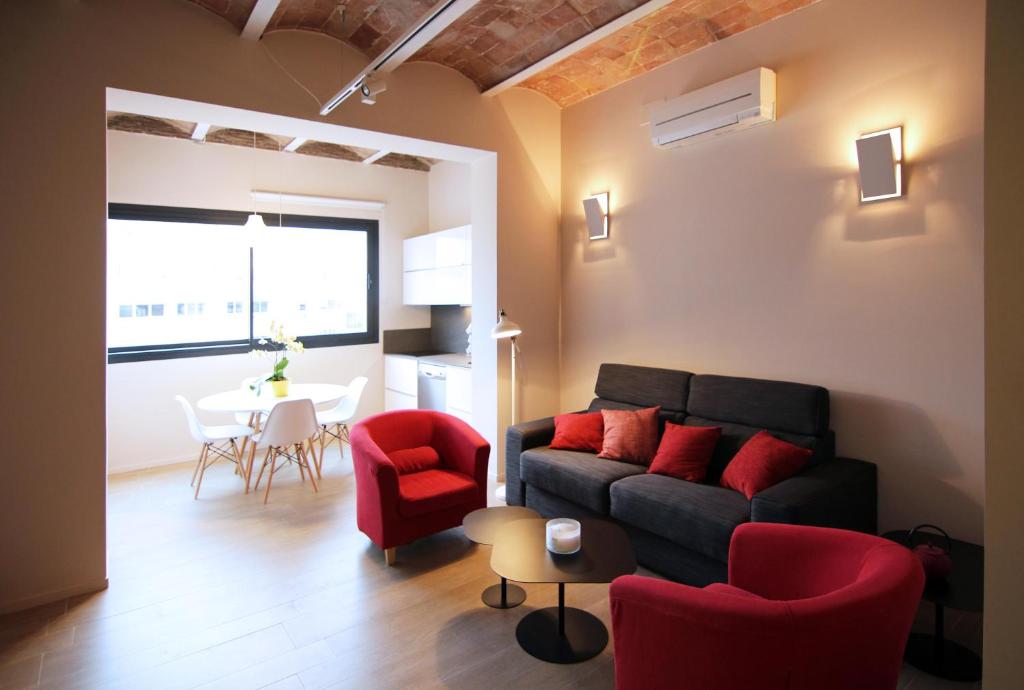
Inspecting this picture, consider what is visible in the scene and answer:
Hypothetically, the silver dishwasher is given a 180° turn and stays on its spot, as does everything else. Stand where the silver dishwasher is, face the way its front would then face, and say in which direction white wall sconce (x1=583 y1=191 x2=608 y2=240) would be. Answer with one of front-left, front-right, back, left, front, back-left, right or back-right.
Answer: right

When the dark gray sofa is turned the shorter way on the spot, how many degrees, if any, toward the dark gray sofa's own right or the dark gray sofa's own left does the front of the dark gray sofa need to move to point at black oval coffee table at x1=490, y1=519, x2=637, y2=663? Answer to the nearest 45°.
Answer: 0° — it already faces it

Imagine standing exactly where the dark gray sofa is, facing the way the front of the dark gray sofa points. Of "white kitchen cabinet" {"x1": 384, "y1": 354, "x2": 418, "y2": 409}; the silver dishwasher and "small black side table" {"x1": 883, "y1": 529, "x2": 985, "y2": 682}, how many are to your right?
2

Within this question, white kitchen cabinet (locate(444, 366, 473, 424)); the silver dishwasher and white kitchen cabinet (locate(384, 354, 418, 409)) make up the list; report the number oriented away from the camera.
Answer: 0

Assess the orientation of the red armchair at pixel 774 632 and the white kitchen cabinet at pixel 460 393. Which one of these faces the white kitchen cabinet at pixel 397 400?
the red armchair

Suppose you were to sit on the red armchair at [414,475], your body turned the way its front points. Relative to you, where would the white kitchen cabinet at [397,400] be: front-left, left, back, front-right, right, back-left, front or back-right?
back-left

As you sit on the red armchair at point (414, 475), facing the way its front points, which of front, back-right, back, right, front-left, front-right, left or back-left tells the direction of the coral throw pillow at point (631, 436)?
front-left

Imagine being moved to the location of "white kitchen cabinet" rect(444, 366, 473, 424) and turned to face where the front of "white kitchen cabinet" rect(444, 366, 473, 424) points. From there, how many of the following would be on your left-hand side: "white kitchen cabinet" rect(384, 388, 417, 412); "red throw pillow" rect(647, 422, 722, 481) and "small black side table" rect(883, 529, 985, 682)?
2

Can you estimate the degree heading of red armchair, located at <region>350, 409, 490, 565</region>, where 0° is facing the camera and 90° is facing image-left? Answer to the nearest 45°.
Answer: approximately 315°

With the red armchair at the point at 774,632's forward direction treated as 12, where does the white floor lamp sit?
The white floor lamp is roughly at 12 o'clock from the red armchair.

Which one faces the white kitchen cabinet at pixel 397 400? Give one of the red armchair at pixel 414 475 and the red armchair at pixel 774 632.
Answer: the red armchair at pixel 774 632

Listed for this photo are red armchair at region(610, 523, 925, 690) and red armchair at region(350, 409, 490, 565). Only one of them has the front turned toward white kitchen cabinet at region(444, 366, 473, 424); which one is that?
red armchair at region(610, 523, 925, 690)

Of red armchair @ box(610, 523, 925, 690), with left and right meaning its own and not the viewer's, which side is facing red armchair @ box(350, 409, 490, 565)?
front

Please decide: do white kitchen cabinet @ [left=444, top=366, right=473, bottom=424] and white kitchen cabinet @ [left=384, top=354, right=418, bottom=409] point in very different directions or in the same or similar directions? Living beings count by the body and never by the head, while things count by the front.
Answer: same or similar directions

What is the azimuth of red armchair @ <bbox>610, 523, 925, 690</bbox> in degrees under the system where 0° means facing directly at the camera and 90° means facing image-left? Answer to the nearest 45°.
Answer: approximately 135°

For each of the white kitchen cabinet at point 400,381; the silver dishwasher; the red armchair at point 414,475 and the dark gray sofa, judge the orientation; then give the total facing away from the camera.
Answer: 0

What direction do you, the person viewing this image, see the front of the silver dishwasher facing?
facing the viewer and to the left of the viewer

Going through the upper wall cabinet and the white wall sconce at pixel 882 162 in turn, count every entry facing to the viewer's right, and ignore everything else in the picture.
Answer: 0
